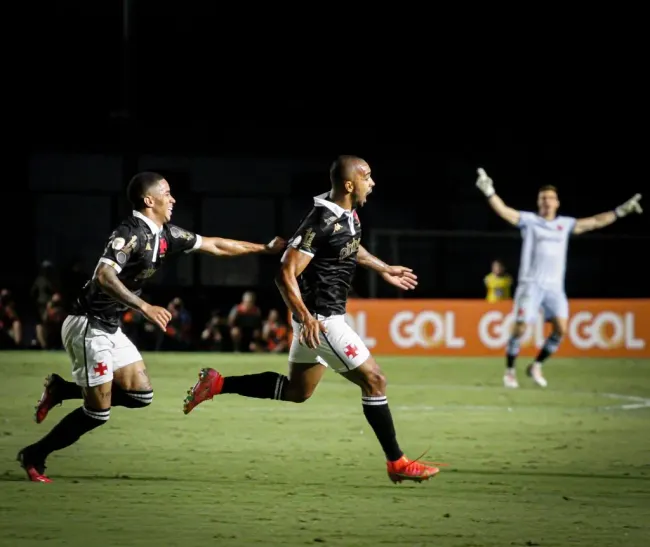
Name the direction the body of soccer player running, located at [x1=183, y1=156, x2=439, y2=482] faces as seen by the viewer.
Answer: to the viewer's right

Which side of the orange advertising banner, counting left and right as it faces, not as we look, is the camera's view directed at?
front

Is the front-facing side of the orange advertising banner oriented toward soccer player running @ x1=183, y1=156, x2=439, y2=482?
yes

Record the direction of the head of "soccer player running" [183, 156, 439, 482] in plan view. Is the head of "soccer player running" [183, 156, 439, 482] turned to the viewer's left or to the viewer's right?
to the viewer's right

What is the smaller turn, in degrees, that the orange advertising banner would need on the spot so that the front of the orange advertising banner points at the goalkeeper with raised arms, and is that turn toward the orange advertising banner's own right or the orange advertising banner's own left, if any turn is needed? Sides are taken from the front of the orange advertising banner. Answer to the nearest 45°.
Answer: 0° — it already faces them

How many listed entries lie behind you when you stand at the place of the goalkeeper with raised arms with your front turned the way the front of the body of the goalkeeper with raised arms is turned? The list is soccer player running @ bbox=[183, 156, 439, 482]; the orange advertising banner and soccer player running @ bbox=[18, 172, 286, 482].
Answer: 1

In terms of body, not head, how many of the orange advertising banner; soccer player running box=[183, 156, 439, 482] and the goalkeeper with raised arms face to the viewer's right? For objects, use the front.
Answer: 1

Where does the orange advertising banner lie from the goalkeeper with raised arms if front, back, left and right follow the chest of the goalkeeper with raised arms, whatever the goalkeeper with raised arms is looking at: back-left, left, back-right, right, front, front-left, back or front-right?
back

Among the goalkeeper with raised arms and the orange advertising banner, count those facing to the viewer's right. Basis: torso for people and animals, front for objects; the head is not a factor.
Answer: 0

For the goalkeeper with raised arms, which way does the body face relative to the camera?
toward the camera

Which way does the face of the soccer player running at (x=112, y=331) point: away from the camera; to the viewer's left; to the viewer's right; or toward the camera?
to the viewer's right

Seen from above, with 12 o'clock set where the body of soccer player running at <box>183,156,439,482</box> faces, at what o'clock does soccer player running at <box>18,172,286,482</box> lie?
soccer player running at <box>18,172,286,482</box> is roughly at 6 o'clock from soccer player running at <box>183,156,439,482</box>.

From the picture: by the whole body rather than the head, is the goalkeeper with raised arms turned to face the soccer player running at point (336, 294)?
yes
